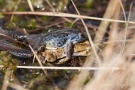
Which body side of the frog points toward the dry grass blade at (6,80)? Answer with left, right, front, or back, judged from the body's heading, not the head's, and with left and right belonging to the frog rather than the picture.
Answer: back

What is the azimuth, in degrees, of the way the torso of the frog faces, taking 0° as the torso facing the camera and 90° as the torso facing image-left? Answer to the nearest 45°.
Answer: approximately 270°
